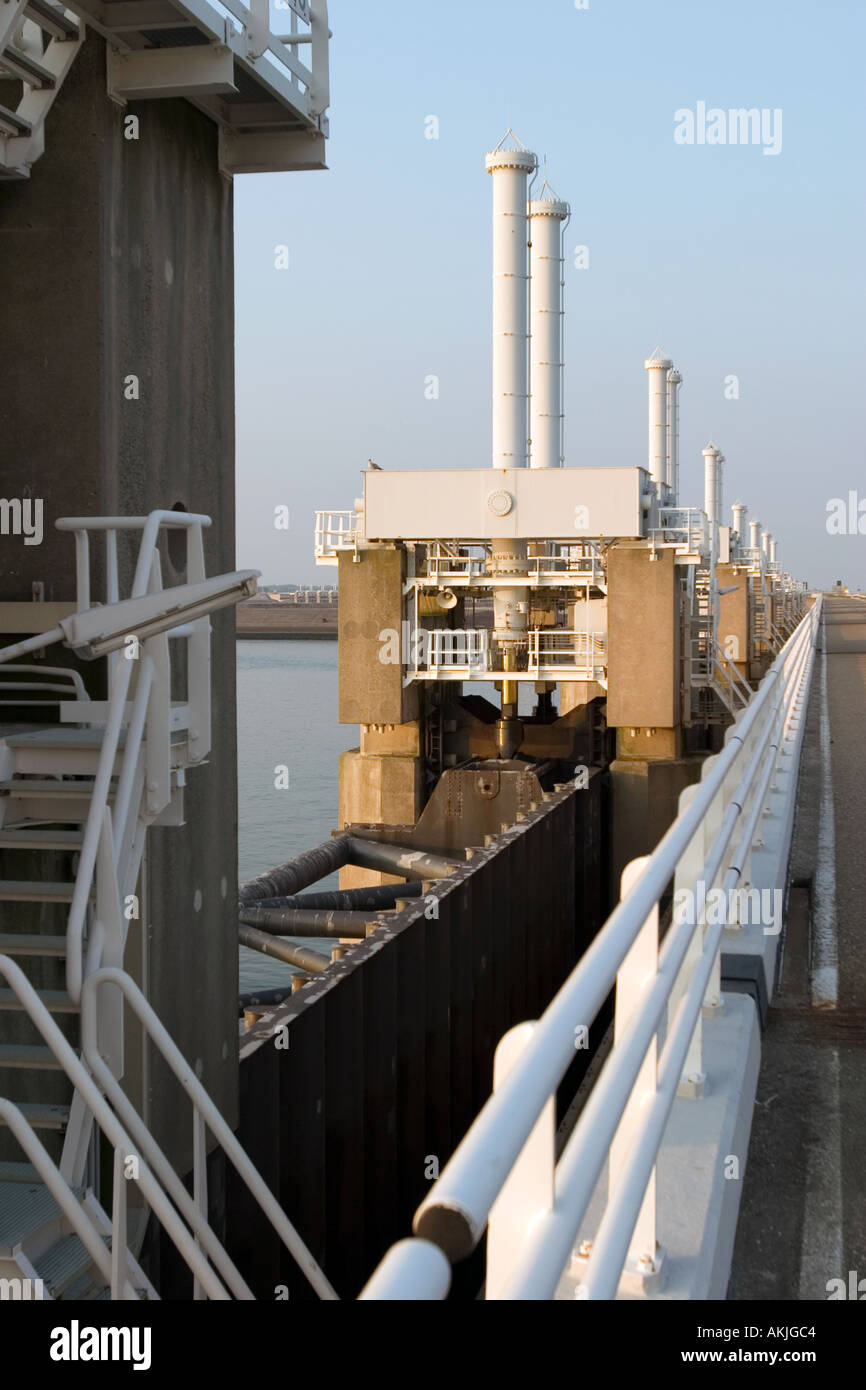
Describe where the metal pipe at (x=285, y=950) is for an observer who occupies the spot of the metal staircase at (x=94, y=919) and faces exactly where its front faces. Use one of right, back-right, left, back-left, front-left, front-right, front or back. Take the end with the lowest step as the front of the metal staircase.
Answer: back

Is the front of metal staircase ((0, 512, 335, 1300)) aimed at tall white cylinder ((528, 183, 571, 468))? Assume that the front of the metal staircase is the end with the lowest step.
no

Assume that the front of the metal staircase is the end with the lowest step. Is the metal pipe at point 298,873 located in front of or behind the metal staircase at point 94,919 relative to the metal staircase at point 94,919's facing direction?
behind

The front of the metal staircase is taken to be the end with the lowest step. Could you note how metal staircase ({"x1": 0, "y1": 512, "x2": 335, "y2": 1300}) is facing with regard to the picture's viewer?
facing the viewer

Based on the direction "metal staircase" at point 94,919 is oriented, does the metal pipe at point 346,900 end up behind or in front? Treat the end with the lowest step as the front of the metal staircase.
behind

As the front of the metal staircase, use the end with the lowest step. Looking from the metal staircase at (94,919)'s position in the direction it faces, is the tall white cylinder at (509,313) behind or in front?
behind

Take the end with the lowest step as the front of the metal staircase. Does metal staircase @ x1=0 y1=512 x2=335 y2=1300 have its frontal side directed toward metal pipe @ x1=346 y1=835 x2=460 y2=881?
no
